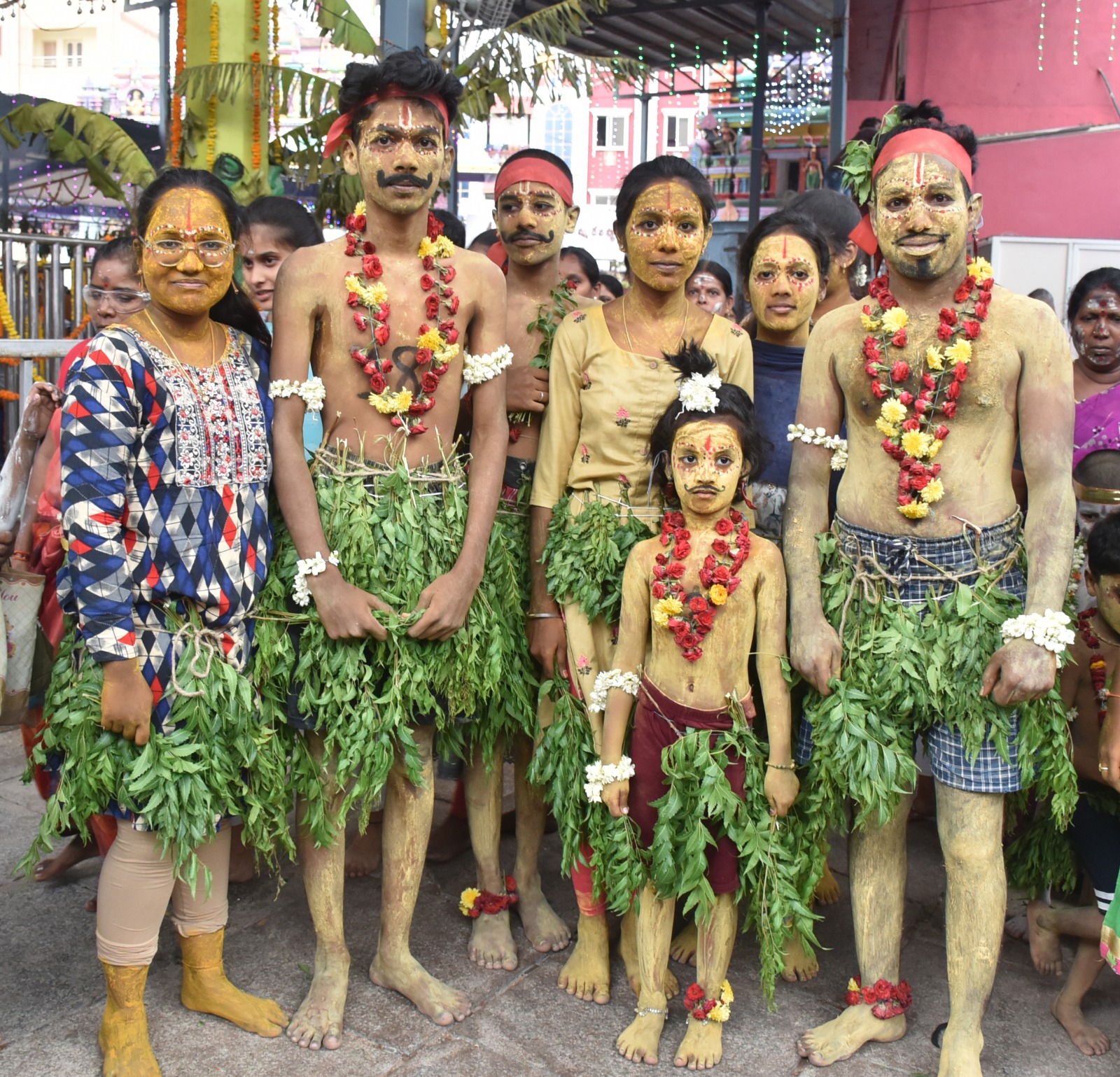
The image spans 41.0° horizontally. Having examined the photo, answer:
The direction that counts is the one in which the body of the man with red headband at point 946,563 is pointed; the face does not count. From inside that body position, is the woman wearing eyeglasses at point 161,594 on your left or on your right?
on your right

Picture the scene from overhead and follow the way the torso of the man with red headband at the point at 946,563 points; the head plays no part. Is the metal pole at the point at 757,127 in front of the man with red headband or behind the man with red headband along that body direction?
behind

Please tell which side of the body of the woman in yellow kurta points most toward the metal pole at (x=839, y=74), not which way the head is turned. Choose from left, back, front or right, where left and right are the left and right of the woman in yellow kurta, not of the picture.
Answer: back

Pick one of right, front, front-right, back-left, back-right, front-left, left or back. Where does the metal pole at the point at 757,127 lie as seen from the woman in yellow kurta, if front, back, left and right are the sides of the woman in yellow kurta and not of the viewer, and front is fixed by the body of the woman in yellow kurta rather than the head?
back

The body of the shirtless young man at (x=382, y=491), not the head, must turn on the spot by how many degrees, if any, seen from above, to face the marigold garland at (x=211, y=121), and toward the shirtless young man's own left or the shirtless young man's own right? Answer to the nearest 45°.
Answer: approximately 180°

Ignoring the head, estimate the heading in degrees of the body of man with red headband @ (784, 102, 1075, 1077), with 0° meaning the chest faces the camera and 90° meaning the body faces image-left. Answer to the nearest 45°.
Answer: approximately 0°

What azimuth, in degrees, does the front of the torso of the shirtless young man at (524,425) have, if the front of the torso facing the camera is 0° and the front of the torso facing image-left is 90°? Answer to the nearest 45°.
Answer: approximately 0°
